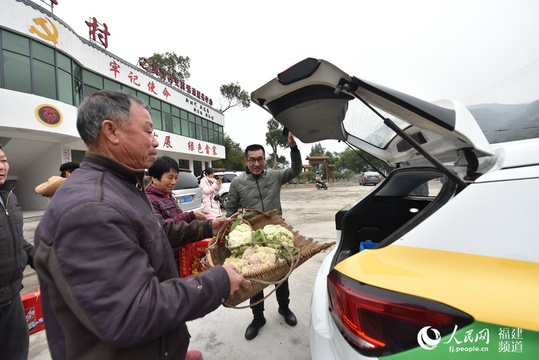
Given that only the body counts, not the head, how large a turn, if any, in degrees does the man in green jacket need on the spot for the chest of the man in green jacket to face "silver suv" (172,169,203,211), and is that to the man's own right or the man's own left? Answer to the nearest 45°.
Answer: approximately 135° to the man's own right

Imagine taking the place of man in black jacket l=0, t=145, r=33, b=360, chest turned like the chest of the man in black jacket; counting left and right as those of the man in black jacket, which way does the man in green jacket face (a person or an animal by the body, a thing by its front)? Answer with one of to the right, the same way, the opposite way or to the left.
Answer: to the right

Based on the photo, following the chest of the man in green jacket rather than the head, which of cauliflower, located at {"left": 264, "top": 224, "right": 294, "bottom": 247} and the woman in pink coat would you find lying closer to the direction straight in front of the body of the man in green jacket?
the cauliflower

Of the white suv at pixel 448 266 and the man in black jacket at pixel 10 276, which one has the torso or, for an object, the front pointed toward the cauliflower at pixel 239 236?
the man in black jacket

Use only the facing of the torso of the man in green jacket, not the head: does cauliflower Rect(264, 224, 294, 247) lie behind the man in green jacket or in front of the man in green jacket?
in front

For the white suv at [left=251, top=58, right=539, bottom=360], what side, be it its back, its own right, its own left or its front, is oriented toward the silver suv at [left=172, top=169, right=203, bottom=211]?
left

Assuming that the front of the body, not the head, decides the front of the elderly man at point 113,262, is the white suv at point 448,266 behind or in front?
in front

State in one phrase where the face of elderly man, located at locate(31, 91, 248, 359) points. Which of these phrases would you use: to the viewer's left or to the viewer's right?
to the viewer's right

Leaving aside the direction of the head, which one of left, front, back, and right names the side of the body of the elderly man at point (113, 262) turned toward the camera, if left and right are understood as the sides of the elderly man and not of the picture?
right

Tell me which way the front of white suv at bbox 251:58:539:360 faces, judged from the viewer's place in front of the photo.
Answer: facing away from the viewer and to the right of the viewer

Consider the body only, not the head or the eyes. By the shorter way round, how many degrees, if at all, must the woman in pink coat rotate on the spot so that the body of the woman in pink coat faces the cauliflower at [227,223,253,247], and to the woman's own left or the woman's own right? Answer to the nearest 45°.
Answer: approximately 45° to the woman's own right

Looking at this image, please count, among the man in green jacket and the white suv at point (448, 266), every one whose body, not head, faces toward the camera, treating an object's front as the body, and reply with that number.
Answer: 1
